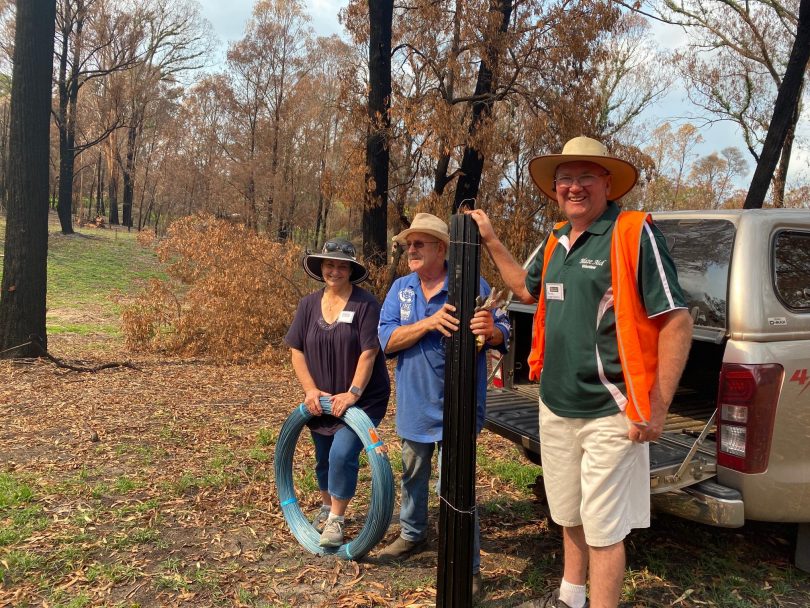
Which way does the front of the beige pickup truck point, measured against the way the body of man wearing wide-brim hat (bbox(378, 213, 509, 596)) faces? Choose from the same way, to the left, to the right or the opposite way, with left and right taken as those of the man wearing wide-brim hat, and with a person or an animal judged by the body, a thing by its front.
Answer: the opposite way

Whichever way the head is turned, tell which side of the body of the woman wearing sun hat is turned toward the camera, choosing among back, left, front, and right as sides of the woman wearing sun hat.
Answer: front

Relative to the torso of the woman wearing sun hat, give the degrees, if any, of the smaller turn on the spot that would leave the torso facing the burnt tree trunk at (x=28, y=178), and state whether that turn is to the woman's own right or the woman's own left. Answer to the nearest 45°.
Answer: approximately 135° to the woman's own right

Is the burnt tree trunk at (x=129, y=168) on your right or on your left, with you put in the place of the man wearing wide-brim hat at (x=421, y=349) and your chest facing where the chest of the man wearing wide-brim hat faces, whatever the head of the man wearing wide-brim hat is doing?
on your right

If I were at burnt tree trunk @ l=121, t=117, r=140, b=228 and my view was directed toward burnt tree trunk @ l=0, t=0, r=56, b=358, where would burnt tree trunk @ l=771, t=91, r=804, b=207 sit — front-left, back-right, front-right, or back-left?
front-left

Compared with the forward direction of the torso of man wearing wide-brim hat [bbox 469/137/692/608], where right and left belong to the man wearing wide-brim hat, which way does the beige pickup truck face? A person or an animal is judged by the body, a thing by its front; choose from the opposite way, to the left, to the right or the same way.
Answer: the opposite way

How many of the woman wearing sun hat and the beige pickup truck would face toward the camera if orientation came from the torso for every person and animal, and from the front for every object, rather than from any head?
1

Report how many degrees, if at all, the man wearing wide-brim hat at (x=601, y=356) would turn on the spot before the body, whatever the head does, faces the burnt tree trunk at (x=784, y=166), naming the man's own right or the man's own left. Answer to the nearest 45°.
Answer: approximately 135° to the man's own right

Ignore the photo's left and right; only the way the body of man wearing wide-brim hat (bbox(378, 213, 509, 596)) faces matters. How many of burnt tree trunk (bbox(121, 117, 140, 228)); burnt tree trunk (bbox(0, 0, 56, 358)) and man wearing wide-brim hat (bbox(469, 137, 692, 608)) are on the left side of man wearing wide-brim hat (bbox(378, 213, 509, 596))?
1

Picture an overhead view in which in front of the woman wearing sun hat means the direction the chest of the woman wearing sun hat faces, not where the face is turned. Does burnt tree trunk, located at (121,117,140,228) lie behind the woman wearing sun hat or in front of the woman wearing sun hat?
behind

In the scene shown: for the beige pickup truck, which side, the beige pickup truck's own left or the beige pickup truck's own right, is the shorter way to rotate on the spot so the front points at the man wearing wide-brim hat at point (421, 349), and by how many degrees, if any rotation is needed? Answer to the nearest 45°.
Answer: approximately 135° to the beige pickup truck's own left

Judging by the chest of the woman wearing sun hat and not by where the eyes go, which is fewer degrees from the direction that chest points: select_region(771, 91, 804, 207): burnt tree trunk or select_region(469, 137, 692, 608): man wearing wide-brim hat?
the man wearing wide-brim hat

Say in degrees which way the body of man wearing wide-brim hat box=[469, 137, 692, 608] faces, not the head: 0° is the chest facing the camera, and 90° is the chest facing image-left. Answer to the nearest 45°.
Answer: approximately 45°

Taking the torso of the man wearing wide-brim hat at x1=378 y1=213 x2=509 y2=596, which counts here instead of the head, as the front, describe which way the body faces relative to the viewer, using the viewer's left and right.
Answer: facing the viewer and to the left of the viewer
